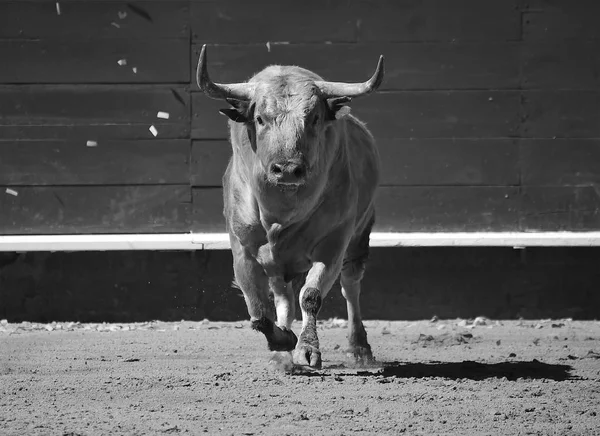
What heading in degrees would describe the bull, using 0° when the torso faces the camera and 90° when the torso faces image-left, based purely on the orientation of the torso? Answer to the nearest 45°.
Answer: approximately 0°
